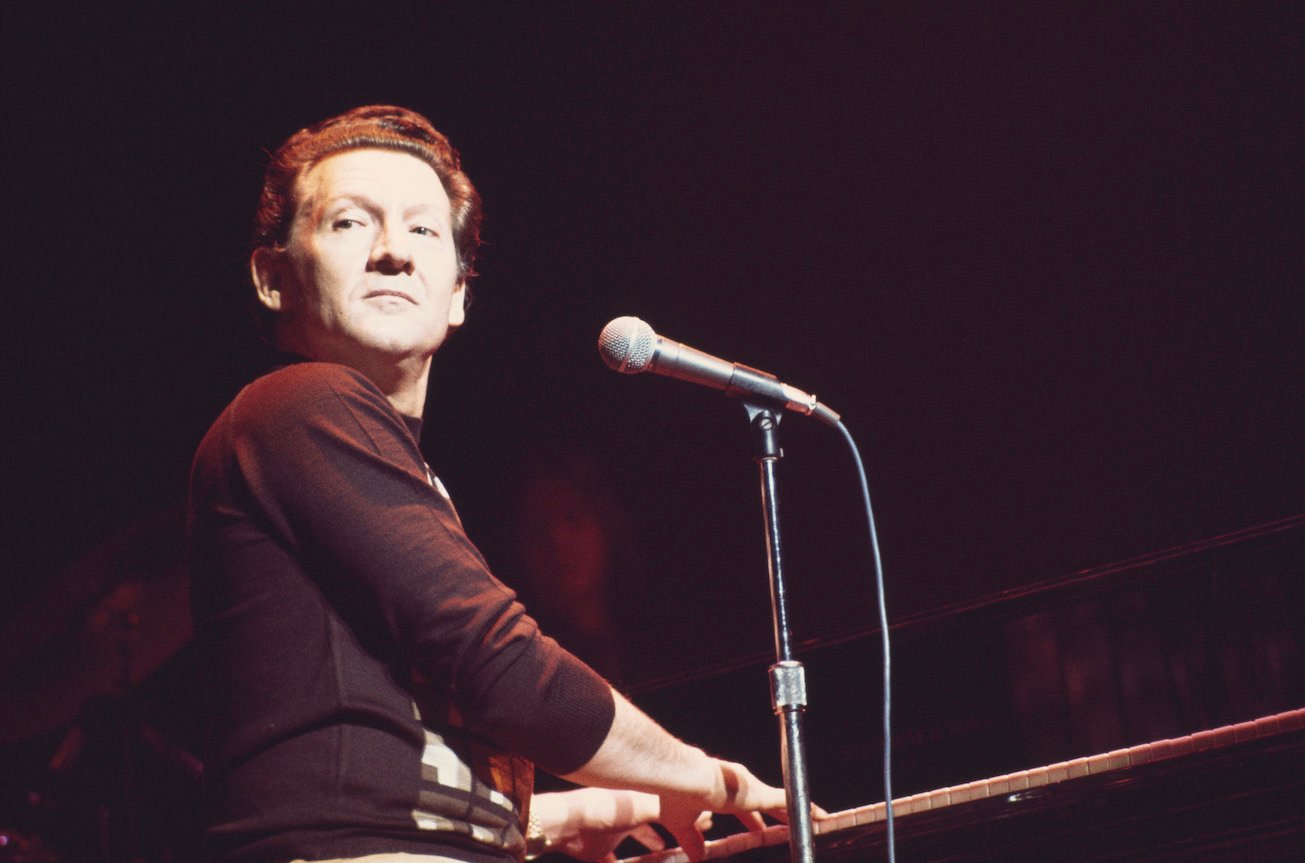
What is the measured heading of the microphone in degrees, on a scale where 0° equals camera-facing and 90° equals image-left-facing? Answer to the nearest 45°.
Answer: approximately 90°

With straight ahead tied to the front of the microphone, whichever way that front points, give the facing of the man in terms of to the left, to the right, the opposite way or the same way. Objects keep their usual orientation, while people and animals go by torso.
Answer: the opposite way

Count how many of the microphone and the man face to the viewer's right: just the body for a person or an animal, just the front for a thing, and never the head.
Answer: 1

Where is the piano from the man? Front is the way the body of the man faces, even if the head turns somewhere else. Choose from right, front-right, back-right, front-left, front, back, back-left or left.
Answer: front-left

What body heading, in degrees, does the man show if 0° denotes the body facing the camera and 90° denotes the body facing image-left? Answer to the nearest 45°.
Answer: approximately 270°
